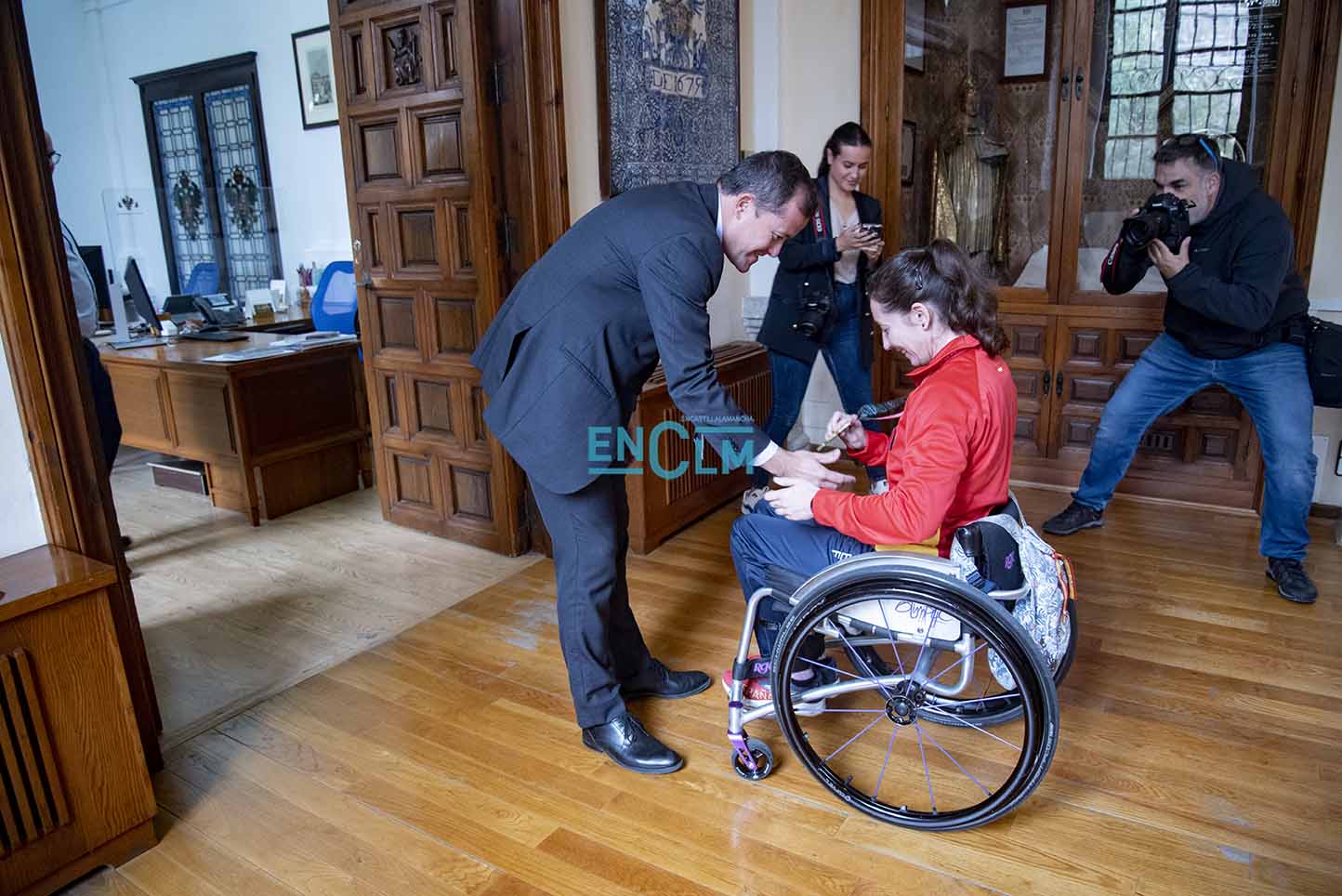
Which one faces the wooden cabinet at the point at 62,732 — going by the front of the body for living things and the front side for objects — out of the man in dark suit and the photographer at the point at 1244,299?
the photographer

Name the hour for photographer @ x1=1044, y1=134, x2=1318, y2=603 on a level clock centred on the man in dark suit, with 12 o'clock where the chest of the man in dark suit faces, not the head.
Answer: The photographer is roughly at 11 o'clock from the man in dark suit.

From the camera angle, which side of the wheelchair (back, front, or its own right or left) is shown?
left

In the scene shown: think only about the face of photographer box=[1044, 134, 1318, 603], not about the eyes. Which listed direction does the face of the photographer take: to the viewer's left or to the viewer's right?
to the viewer's left

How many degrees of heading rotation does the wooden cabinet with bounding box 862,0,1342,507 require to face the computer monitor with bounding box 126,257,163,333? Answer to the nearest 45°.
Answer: approximately 90° to its right

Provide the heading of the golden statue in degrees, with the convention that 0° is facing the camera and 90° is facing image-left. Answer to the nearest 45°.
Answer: approximately 0°

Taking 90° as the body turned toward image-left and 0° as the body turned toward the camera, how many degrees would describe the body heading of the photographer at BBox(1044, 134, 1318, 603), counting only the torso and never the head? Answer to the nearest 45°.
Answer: approximately 45°
